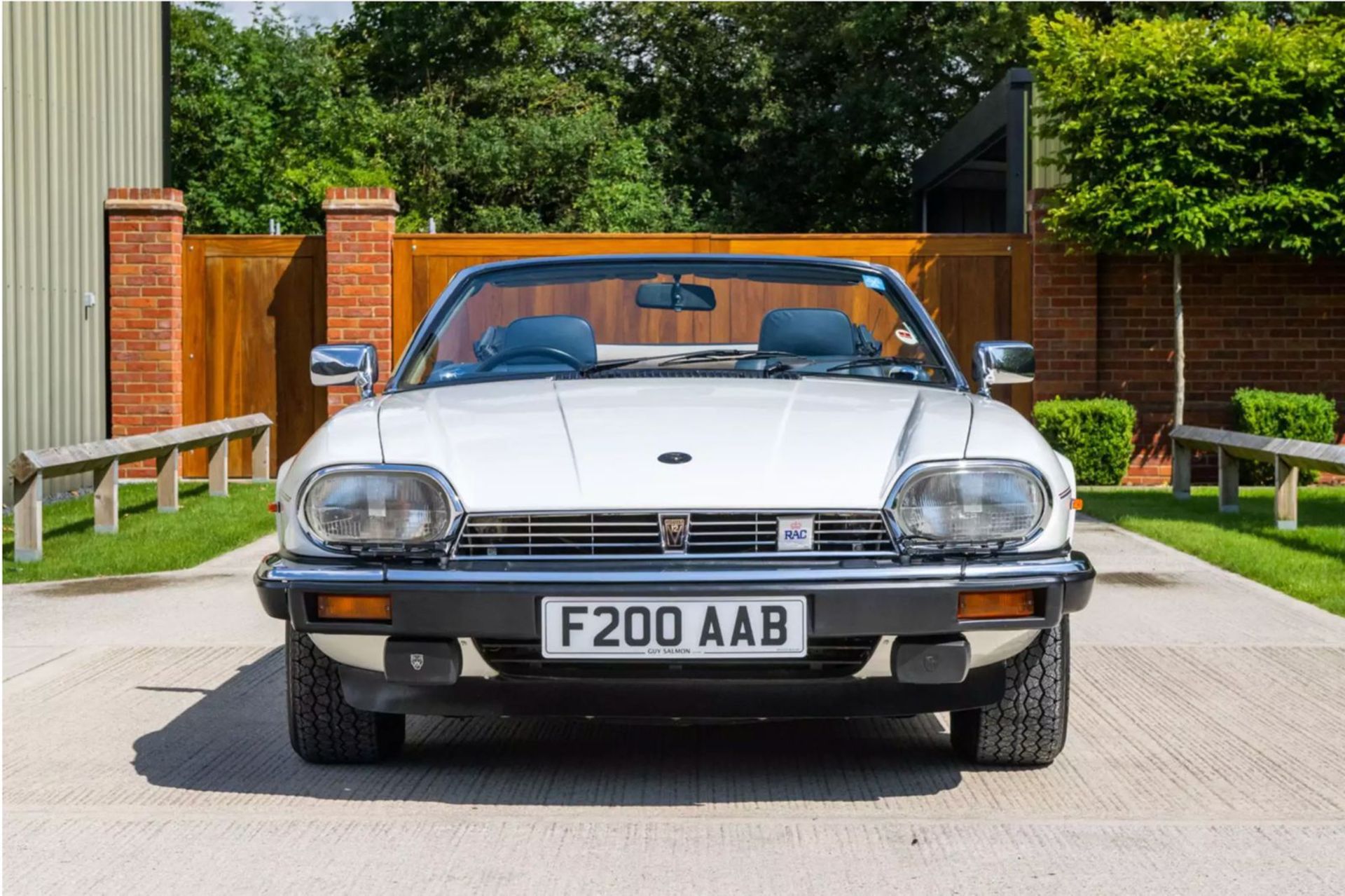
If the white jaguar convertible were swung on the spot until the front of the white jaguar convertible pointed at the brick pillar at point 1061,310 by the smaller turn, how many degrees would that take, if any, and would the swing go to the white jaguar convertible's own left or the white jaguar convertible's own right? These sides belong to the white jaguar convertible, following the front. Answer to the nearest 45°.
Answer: approximately 180°

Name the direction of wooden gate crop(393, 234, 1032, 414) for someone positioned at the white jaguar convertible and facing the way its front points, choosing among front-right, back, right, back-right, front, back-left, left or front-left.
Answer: back

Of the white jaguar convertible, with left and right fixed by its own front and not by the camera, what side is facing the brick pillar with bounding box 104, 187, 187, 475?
back

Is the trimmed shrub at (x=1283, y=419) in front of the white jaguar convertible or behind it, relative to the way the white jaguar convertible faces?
behind

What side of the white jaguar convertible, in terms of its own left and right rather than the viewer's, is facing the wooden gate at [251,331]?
back

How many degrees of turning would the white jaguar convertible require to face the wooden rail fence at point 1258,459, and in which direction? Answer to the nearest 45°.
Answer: approximately 135° to its left

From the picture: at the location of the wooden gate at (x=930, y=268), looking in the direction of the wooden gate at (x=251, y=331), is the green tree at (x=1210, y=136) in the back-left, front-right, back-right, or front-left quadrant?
back-left

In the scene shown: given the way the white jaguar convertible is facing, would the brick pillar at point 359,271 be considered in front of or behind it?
behind

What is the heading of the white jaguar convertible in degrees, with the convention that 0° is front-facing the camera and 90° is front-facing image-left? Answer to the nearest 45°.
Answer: approximately 0°

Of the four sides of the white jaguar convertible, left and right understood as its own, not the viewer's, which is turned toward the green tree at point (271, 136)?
back

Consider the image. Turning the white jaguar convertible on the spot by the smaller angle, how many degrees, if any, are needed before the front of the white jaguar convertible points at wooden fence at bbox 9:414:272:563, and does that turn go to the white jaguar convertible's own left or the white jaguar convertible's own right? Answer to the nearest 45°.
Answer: approximately 135° to the white jaguar convertible's own right

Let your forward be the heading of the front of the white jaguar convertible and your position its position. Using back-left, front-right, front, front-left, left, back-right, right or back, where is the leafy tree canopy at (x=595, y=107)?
back
